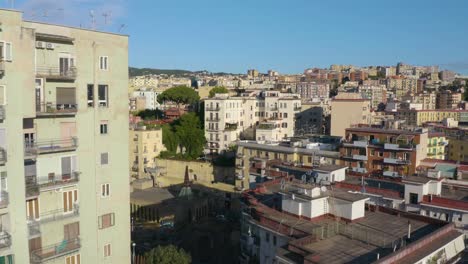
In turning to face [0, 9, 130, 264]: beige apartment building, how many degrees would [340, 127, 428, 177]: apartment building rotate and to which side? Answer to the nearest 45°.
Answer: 0° — it already faces it

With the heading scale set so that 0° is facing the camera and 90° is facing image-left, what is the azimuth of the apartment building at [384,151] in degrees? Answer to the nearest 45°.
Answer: approximately 0°

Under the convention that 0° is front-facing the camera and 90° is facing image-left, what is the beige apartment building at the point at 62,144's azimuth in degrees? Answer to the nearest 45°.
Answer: approximately 315°

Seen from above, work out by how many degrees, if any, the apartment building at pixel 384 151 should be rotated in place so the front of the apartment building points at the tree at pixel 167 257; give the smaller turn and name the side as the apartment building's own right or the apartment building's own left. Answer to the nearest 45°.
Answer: approximately 45° to the apartment building's own right

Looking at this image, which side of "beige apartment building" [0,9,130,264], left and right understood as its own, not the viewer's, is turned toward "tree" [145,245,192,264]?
left

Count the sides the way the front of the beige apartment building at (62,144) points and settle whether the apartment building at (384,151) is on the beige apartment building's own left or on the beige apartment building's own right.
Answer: on the beige apartment building's own left

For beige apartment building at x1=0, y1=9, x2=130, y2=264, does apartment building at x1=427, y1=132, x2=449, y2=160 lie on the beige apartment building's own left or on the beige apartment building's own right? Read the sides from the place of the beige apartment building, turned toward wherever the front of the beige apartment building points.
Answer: on the beige apartment building's own left
